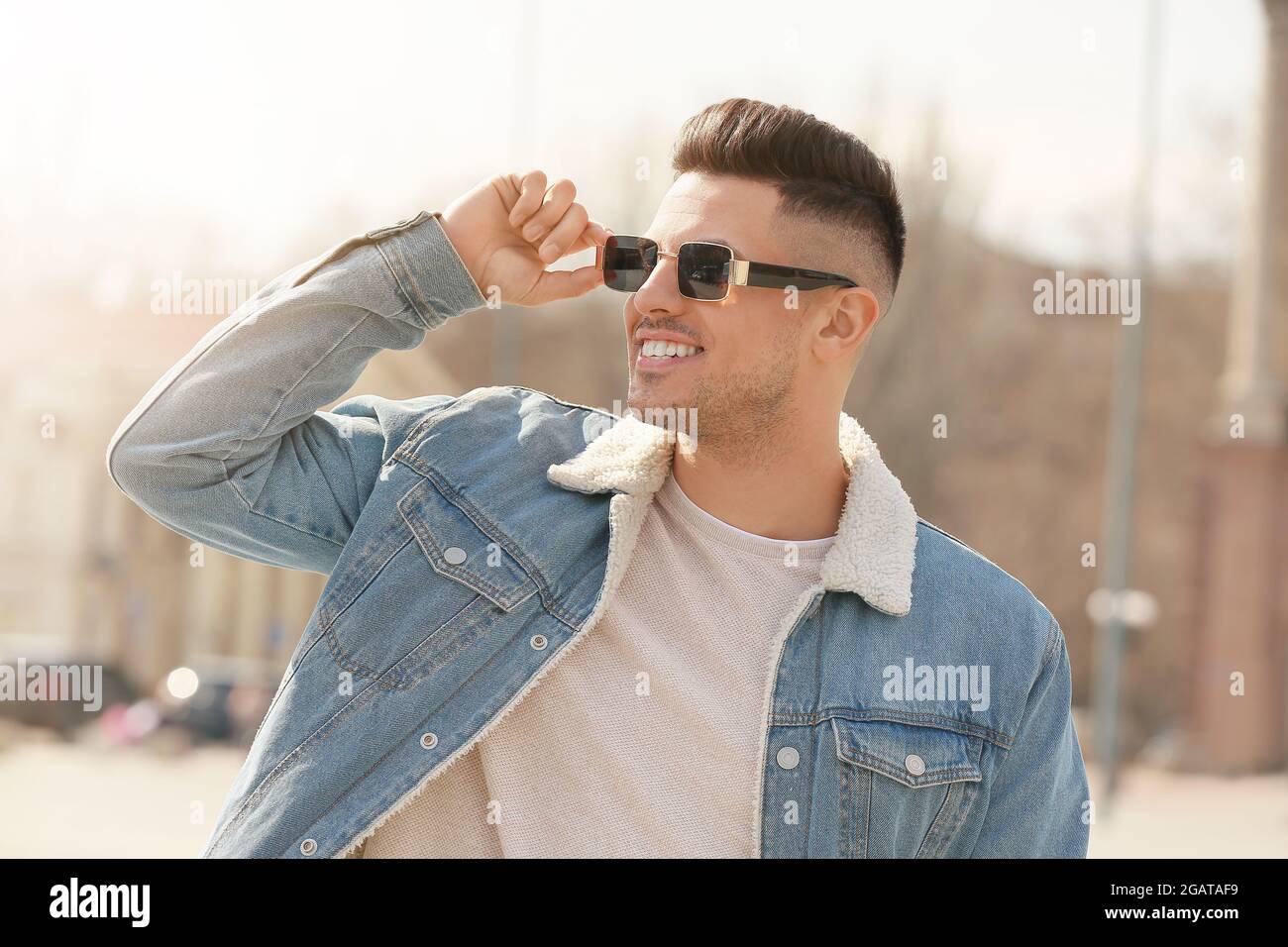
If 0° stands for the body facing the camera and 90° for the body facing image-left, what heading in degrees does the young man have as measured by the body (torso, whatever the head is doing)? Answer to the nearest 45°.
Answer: approximately 0°
